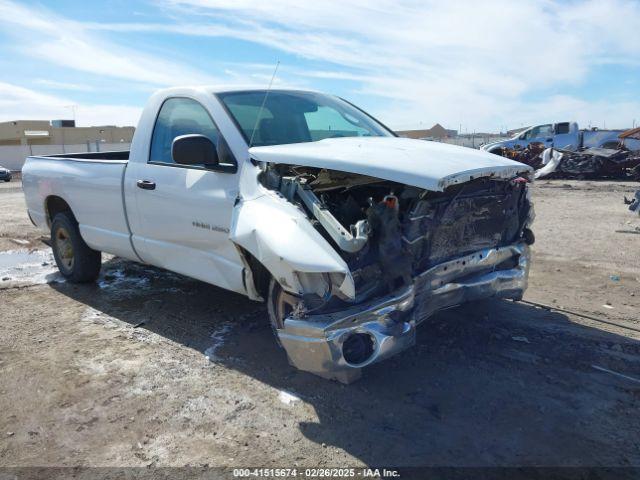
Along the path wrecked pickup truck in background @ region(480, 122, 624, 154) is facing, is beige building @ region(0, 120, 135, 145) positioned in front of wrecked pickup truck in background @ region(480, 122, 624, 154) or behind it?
in front

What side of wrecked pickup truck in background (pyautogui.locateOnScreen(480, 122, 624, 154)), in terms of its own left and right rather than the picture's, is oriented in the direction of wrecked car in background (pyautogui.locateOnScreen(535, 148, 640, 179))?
left

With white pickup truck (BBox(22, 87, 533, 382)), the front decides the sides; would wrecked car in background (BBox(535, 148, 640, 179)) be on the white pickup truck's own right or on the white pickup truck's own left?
on the white pickup truck's own left

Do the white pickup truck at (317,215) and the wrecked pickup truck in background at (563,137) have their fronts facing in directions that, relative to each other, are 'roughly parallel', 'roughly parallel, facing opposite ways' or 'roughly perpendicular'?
roughly parallel, facing opposite ways

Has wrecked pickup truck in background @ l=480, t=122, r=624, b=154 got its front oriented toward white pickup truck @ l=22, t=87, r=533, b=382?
no

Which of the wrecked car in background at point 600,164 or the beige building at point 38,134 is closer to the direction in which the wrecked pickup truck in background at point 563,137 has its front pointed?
the beige building

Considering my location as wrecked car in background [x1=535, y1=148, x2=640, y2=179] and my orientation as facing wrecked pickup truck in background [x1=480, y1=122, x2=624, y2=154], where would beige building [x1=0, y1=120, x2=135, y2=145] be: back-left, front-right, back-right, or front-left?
front-left

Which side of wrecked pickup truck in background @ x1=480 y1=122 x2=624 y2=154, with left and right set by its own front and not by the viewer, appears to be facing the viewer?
left

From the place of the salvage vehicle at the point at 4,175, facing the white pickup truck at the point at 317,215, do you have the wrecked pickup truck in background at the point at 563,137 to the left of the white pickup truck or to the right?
left

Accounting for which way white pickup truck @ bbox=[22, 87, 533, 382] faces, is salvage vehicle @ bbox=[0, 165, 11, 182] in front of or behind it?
behind

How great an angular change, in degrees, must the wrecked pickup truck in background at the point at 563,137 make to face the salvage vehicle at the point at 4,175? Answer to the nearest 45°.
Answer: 0° — it already faces it

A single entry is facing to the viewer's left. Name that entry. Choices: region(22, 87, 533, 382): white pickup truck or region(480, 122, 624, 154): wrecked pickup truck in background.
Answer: the wrecked pickup truck in background

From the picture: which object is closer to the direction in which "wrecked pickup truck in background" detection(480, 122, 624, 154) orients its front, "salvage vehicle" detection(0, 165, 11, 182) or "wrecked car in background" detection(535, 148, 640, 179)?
the salvage vehicle

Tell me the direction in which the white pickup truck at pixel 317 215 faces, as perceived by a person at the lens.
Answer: facing the viewer and to the right of the viewer

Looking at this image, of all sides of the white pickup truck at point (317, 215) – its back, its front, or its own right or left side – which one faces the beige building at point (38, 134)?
back
